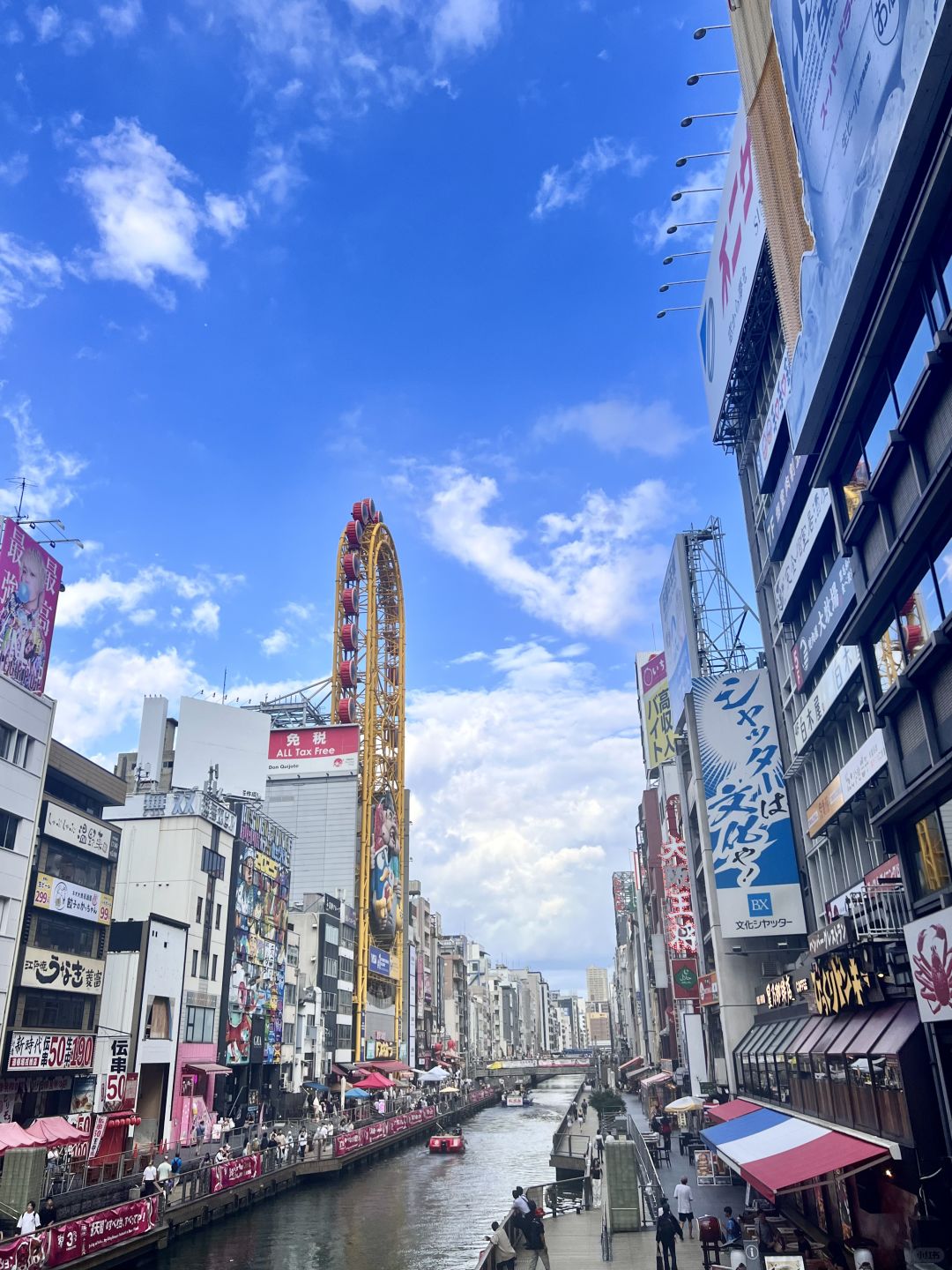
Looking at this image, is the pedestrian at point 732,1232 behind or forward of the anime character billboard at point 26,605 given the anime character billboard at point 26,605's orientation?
forward

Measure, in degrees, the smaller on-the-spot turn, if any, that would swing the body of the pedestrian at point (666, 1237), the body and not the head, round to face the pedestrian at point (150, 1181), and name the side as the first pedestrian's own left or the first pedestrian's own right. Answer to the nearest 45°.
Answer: approximately 45° to the first pedestrian's own left

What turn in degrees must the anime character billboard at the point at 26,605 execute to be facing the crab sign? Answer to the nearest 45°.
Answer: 0° — it already faces it

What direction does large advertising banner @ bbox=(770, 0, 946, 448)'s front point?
to the viewer's left

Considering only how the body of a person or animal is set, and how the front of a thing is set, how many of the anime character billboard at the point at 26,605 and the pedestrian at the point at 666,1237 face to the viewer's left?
0

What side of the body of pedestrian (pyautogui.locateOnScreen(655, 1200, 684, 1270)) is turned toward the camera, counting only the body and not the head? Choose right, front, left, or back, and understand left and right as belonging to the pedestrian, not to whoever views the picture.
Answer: back

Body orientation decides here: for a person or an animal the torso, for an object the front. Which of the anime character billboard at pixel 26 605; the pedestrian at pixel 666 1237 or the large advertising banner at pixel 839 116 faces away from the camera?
the pedestrian

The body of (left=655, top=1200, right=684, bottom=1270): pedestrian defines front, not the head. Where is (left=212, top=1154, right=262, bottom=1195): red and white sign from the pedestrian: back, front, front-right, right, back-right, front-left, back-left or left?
front-left

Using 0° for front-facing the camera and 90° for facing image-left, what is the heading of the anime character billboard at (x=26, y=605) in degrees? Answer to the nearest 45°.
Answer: approximately 315°

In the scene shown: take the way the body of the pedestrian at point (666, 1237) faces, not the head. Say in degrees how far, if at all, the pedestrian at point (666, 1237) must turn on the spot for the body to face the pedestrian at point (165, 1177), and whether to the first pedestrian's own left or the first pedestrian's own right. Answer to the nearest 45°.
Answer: approximately 45° to the first pedestrian's own left

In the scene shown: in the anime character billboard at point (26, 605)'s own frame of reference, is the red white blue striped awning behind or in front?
in front

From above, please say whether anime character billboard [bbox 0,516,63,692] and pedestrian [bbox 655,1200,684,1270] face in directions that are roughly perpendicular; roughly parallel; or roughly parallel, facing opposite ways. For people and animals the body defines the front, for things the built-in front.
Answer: roughly perpendicular

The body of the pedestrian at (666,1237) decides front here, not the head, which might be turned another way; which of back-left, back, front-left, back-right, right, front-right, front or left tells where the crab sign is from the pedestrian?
back-right

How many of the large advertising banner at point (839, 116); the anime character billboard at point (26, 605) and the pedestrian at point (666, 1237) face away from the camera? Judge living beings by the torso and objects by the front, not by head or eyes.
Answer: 1
